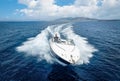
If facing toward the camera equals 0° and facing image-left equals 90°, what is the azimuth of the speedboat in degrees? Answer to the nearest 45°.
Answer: approximately 315°
